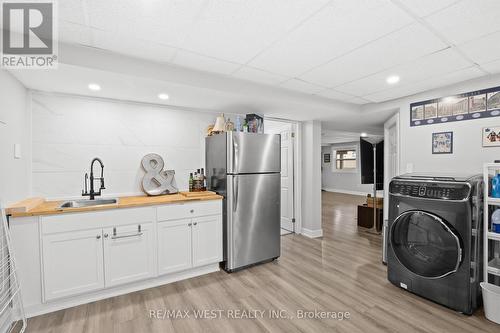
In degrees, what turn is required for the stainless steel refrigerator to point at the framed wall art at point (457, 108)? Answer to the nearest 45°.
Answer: approximately 45° to its left

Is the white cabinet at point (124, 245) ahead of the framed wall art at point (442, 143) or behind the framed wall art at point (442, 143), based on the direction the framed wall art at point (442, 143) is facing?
ahead

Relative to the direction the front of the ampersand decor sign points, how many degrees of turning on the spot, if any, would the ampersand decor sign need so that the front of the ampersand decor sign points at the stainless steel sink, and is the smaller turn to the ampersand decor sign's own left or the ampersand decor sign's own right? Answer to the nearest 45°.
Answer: approximately 90° to the ampersand decor sign's own right

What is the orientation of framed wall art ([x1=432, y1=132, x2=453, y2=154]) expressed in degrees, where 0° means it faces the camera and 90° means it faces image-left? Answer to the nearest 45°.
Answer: approximately 0°

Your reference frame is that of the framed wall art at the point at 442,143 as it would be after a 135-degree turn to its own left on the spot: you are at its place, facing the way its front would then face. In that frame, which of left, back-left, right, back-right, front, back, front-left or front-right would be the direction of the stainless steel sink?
back

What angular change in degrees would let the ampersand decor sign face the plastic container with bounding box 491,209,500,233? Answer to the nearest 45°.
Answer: approximately 45° to its left

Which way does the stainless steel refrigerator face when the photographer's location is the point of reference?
facing the viewer and to the right of the viewer

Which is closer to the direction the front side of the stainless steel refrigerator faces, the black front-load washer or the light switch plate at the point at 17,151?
the black front-load washer

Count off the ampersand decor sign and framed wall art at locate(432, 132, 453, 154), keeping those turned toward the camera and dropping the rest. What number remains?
2

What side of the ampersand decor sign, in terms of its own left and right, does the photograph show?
front

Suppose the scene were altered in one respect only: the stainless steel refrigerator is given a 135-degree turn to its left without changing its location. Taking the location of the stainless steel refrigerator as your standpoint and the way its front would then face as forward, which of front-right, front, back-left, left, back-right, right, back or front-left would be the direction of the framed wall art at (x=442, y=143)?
right

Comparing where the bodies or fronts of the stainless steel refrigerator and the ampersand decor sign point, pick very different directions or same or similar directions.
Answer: same or similar directions

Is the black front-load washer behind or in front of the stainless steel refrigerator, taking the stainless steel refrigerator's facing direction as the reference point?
in front
